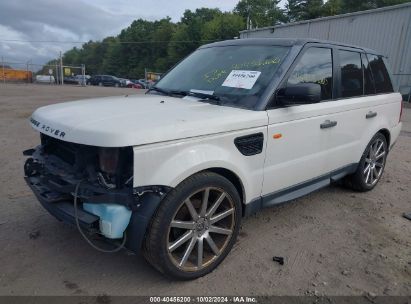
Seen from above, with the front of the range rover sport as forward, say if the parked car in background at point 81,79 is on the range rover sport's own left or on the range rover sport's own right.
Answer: on the range rover sport's own right

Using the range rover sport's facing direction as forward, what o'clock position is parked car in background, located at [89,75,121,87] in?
The parked car in background is roughly at 4 o'clock from the range rover sport.

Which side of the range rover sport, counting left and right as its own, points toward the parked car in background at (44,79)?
right

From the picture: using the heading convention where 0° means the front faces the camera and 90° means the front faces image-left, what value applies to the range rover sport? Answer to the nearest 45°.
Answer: approximately 45°
